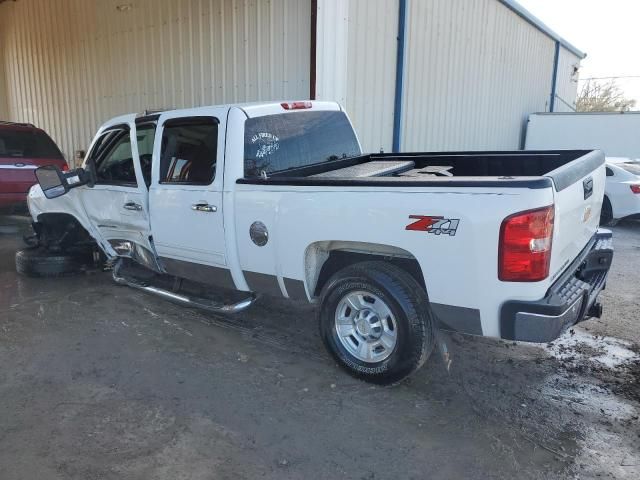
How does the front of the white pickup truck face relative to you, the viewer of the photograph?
facing away from the viewer and to the left of the viewer

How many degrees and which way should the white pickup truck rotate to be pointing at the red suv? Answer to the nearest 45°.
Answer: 0° — it already faces it
